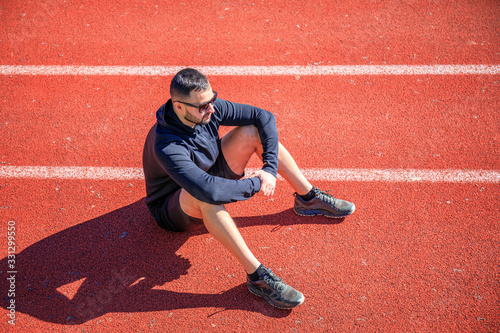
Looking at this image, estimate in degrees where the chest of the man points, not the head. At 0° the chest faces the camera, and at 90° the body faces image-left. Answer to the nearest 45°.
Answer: approximately 315°
